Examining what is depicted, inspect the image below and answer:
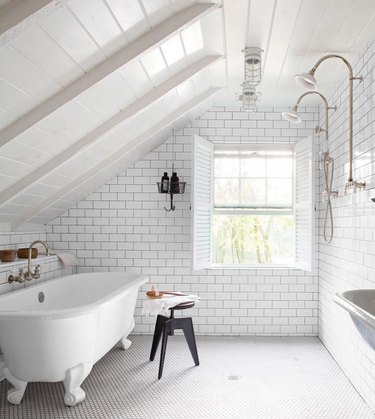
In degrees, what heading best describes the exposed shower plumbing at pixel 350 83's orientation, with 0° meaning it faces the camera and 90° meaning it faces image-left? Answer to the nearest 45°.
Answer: approximately 90°

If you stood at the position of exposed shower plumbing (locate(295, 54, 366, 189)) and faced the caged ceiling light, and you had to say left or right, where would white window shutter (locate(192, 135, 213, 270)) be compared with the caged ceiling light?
right

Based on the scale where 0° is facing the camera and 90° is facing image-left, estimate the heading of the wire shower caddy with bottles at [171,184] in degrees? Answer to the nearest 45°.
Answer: approximately 0°

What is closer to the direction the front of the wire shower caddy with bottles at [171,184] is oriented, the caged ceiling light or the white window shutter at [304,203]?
the caged ceiling light

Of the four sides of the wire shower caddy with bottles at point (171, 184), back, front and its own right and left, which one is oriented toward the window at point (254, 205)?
left

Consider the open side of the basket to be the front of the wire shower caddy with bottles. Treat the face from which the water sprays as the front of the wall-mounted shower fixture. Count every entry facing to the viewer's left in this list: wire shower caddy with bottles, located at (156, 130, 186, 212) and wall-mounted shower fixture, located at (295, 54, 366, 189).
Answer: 1
